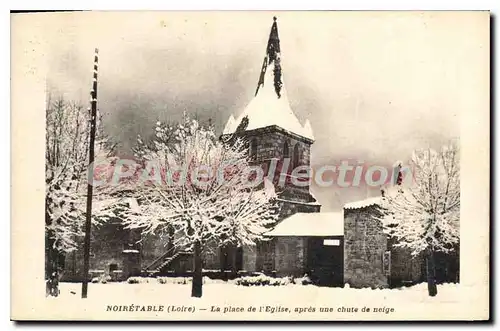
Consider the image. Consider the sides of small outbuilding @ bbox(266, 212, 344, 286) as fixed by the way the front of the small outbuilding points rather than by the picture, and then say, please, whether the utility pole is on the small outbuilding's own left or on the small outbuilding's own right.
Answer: on the small outbuilding's own right

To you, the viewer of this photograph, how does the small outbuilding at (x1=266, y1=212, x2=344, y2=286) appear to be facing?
facing the viewer

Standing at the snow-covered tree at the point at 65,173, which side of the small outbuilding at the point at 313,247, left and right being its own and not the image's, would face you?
right
